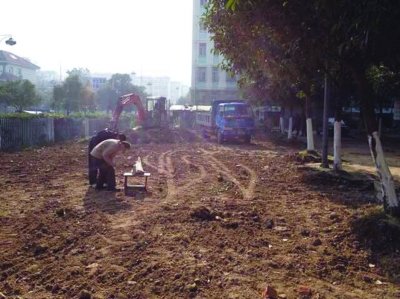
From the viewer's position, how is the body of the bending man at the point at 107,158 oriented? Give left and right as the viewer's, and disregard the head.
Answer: facing to the right of the viewer

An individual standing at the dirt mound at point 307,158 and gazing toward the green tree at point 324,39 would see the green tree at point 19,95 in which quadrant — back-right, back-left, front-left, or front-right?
back-right

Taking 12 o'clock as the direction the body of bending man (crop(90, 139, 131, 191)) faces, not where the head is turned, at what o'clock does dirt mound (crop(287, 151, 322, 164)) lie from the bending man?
The dirt mound is roughly at 11 o'clock from the bending man.

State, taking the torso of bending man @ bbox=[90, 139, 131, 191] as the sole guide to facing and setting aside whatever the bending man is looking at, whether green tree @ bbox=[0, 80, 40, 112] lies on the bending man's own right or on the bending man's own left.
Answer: on the bending man's own left
